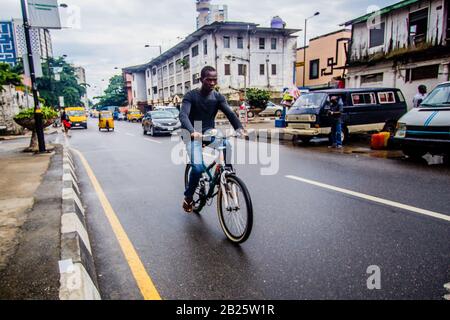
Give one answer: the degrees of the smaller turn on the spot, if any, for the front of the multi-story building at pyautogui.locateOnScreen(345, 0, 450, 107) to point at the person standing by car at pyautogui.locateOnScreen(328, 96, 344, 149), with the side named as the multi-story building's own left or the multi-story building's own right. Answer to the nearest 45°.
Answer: approximately 45° to the multi-story building's own left

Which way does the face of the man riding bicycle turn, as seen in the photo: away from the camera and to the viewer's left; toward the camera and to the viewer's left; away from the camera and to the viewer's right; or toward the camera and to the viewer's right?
toward the camera and to the viewer's right

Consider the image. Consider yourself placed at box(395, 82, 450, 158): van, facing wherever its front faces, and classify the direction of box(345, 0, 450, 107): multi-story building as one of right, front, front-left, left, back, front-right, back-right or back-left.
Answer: back-right

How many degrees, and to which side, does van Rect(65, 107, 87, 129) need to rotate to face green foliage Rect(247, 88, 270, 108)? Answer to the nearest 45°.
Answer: approximately 90° to its left

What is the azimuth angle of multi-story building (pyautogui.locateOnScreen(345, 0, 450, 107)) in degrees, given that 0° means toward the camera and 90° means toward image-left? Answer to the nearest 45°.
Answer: approximately 45°

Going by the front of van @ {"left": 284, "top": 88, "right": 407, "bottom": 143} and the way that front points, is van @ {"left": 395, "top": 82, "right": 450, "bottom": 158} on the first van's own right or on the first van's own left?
on the first van's own left

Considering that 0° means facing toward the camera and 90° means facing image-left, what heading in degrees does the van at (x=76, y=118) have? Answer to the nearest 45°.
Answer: approximately 0°

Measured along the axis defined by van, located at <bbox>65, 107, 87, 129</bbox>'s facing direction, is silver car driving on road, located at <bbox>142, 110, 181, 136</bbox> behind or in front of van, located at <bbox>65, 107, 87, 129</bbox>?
in front

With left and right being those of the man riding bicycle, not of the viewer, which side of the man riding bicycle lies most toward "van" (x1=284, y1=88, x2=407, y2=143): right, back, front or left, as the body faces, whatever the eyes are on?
left

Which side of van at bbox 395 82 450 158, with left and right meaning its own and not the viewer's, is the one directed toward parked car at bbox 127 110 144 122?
right

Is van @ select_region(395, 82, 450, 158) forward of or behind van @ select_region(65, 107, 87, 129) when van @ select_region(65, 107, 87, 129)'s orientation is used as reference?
forward

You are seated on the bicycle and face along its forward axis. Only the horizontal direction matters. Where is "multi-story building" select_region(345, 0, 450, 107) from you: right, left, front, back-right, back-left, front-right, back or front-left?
left

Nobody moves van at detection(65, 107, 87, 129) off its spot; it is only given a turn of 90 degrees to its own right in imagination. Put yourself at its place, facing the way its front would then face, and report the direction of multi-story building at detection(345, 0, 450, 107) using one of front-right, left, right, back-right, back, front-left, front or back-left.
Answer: back-left

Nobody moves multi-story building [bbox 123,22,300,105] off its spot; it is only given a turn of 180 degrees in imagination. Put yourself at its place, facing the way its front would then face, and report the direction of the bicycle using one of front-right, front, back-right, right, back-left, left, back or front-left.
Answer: back-right

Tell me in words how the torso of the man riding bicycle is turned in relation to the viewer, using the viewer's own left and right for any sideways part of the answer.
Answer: facing the viewer and to the right of the viewer

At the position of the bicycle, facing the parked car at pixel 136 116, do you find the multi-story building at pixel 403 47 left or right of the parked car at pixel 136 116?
right

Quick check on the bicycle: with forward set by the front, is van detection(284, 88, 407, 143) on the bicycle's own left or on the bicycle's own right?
on the bicycle's own left
